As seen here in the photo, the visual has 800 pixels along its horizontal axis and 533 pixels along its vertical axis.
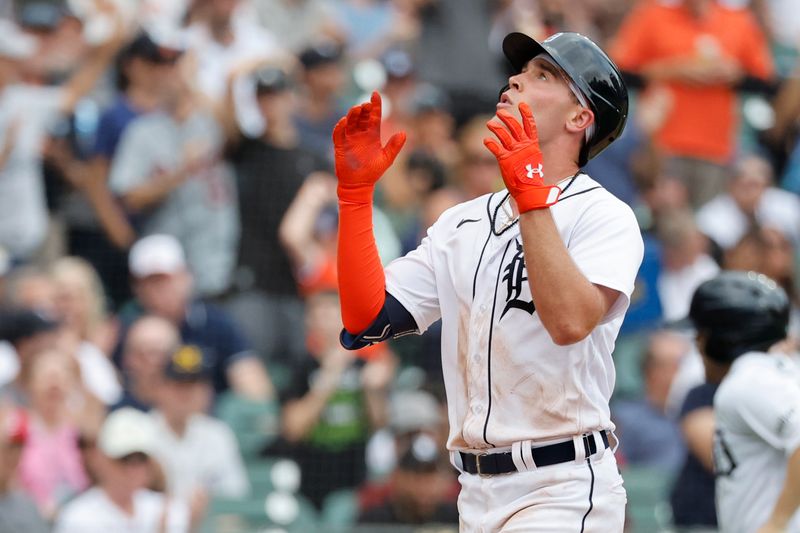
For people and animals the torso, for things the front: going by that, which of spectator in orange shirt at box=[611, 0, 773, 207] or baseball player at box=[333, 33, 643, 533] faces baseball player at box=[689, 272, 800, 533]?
the spectator in orange shirt

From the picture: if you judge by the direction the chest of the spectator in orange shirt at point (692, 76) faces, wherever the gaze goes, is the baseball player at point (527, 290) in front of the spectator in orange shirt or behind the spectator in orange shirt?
in front

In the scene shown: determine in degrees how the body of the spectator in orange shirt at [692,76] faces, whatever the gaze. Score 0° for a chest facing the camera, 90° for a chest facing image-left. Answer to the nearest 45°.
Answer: approximately 0°

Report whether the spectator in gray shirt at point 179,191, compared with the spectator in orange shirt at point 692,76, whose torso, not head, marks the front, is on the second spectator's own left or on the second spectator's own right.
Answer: on the second spectator's own right

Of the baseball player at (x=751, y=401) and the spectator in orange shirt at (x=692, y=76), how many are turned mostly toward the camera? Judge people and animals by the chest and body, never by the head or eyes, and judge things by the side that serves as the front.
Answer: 1

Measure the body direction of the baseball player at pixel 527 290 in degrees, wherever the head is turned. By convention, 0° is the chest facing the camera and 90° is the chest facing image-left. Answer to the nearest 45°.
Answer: approximately 45°

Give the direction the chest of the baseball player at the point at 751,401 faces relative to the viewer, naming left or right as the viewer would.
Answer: facing to the left of the viewer

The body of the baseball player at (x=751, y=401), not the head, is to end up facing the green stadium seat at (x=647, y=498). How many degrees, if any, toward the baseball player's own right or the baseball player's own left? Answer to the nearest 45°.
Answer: approximately 90° to the baseball player's own right

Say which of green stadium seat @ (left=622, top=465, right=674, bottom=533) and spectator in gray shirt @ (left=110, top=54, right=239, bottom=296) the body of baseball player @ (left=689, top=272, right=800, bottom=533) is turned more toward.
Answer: the spectator in gray shirt
